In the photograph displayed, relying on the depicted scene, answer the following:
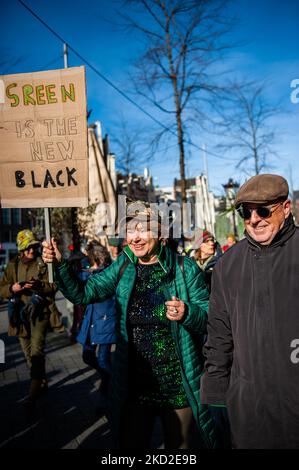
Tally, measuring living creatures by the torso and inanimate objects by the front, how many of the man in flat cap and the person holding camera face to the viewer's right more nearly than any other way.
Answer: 0

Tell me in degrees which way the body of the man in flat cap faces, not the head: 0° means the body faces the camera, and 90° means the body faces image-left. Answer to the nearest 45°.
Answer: approximately 45°

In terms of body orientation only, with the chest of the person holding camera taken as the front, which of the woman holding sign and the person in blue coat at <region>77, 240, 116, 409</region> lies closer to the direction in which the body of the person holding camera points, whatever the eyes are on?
the woman holding sign

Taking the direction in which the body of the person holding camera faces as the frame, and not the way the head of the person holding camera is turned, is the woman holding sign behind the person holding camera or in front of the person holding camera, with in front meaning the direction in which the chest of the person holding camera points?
in front

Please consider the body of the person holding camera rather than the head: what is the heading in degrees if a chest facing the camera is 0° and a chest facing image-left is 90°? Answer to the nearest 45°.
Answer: approximately 0°

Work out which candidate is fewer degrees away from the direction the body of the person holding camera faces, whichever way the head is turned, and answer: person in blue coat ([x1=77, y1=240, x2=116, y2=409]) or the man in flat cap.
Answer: the man in flat cap

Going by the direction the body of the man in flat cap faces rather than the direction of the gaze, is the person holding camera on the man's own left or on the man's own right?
on the man's own right

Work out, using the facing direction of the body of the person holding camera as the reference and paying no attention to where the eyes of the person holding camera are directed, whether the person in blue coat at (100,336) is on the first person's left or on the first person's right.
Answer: on the first person's left

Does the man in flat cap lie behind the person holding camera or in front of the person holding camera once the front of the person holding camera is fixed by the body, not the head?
in front

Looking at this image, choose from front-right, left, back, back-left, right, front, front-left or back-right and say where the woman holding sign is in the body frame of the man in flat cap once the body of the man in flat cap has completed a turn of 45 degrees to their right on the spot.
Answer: front-right
